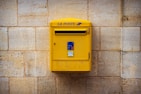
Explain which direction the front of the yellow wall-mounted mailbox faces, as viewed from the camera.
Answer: facing the viewer
